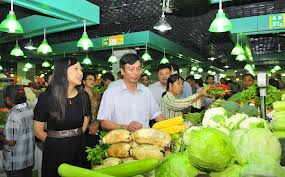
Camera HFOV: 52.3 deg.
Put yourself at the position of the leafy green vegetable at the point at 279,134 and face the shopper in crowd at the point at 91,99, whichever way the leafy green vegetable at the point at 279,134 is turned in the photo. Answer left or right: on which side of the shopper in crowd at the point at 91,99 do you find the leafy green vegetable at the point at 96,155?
left

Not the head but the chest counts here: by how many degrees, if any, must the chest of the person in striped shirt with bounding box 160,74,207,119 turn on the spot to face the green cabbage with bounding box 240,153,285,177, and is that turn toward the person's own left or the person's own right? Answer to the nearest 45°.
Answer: approximately 90° to the person's own right

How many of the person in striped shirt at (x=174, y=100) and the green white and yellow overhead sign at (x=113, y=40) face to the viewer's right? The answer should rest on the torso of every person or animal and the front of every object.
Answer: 1

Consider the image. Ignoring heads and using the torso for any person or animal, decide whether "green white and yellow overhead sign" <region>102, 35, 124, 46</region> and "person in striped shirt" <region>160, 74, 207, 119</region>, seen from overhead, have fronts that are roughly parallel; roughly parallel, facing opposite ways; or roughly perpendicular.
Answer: roughly perpendicular

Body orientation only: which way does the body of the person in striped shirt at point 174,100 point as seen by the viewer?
to the viewer's right

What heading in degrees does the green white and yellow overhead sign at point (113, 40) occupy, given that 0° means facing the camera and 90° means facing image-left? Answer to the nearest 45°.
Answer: approximately 0°

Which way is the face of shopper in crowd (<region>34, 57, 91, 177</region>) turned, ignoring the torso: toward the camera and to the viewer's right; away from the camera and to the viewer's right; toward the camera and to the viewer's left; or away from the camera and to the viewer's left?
toward the camera and to the viewer's right

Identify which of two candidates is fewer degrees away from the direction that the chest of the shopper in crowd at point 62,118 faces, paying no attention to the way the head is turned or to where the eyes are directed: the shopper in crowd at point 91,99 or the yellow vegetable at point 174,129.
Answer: the yellow vegetable
